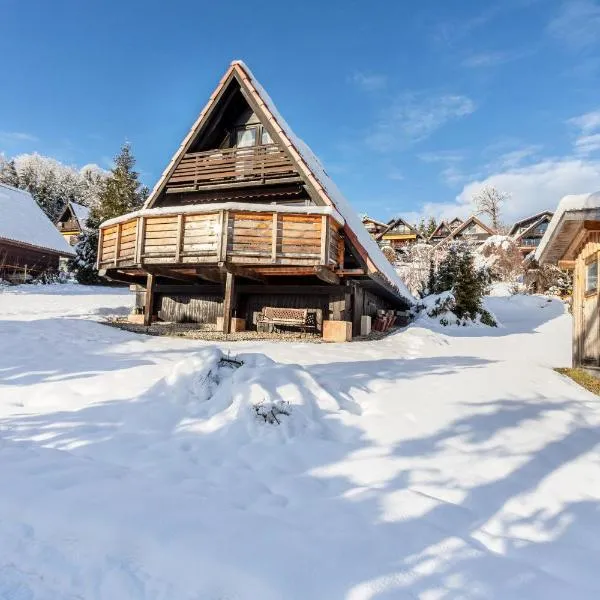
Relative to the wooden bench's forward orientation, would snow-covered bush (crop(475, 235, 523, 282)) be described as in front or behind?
behind

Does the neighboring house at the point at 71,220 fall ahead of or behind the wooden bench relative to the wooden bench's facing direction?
behind

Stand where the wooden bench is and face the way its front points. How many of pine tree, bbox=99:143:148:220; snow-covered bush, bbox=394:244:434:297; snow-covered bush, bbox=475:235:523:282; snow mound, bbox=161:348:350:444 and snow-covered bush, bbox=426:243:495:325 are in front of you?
1

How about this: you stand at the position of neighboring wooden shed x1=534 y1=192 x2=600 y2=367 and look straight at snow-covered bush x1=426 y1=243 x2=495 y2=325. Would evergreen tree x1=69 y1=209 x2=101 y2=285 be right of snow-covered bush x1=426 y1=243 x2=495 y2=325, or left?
left

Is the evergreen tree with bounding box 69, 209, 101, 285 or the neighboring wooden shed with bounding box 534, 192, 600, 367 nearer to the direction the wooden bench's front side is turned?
the neighboring wooden shed

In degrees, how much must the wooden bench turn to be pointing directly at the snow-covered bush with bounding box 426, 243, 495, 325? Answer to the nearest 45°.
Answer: approximately 135° to its left

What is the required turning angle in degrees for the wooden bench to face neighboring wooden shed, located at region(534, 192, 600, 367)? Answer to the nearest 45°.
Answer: approximately 45° to its left

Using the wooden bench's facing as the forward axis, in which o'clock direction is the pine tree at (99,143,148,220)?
The pine tree is roughly at 5 o'clock from the wooden bench.

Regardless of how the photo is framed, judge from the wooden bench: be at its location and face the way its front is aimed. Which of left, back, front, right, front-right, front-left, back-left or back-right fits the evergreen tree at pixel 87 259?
back-right

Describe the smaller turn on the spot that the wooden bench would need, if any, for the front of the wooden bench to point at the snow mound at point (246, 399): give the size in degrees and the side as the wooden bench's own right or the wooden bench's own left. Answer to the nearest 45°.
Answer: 0° — it already faces it

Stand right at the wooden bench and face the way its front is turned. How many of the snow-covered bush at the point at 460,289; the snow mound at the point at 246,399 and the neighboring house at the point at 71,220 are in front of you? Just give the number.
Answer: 1

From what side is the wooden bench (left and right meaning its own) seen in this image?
front
